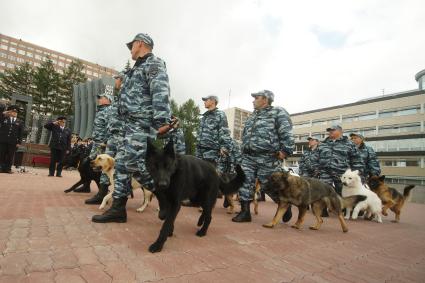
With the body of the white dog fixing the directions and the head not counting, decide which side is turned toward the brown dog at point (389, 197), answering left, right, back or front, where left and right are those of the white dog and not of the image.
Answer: back

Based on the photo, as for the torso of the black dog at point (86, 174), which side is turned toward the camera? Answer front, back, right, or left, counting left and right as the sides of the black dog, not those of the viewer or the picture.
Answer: left

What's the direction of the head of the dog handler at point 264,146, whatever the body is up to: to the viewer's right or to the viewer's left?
to the viewer's left

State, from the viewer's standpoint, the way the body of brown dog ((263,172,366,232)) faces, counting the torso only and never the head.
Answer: to the viewer's left

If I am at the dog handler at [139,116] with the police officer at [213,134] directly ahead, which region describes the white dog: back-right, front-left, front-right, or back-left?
front-right

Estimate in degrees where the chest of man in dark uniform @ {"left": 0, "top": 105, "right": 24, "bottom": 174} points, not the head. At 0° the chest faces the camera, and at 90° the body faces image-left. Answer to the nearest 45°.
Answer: approximately 0°

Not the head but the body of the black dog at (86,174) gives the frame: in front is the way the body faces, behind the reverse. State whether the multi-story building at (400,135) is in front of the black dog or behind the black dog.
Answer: behind

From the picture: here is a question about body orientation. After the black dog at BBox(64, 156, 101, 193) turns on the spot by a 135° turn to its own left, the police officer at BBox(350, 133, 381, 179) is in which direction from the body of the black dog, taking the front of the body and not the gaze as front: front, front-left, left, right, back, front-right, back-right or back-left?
front-left
